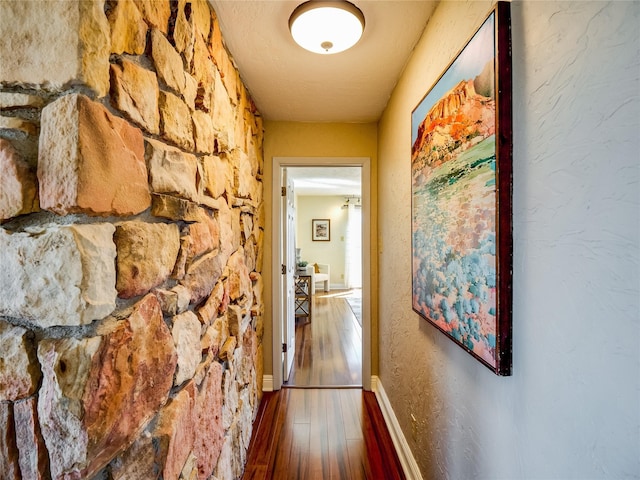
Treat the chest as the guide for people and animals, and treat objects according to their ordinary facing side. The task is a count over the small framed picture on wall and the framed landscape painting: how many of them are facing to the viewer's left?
1

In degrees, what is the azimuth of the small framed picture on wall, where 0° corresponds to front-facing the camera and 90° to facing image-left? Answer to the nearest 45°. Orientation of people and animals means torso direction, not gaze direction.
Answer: approximately 0°

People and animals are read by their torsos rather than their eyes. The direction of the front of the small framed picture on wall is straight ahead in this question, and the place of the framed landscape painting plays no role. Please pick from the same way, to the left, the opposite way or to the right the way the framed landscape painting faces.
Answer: to the right

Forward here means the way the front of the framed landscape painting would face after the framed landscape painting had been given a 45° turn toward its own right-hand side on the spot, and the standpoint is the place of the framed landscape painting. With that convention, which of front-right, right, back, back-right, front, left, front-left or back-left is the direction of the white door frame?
front

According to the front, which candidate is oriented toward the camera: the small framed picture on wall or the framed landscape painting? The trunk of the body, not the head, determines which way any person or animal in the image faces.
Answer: the small framed picture on wall

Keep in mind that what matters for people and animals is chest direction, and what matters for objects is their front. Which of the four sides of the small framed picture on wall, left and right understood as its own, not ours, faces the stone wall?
front

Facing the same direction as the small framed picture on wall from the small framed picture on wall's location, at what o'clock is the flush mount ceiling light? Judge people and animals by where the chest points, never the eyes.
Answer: The flush mount ceiling light is roughly at 12 o'clock from the small framed picture on wall.

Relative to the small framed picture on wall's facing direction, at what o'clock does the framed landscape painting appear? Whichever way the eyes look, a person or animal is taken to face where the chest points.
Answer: The framed landscape painting is roughly at 12 o'clock from the small framed picture on wall.

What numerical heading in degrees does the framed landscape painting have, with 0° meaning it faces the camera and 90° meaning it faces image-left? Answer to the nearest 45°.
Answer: approximately 90°

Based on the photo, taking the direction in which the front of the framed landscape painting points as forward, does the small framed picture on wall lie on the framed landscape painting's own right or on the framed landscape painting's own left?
on the framed landscape painting's own right

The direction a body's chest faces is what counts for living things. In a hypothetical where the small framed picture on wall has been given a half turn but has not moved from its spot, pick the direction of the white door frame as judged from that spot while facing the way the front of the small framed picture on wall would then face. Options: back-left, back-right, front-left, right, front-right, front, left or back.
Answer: back

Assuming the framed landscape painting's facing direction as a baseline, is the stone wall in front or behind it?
in front
